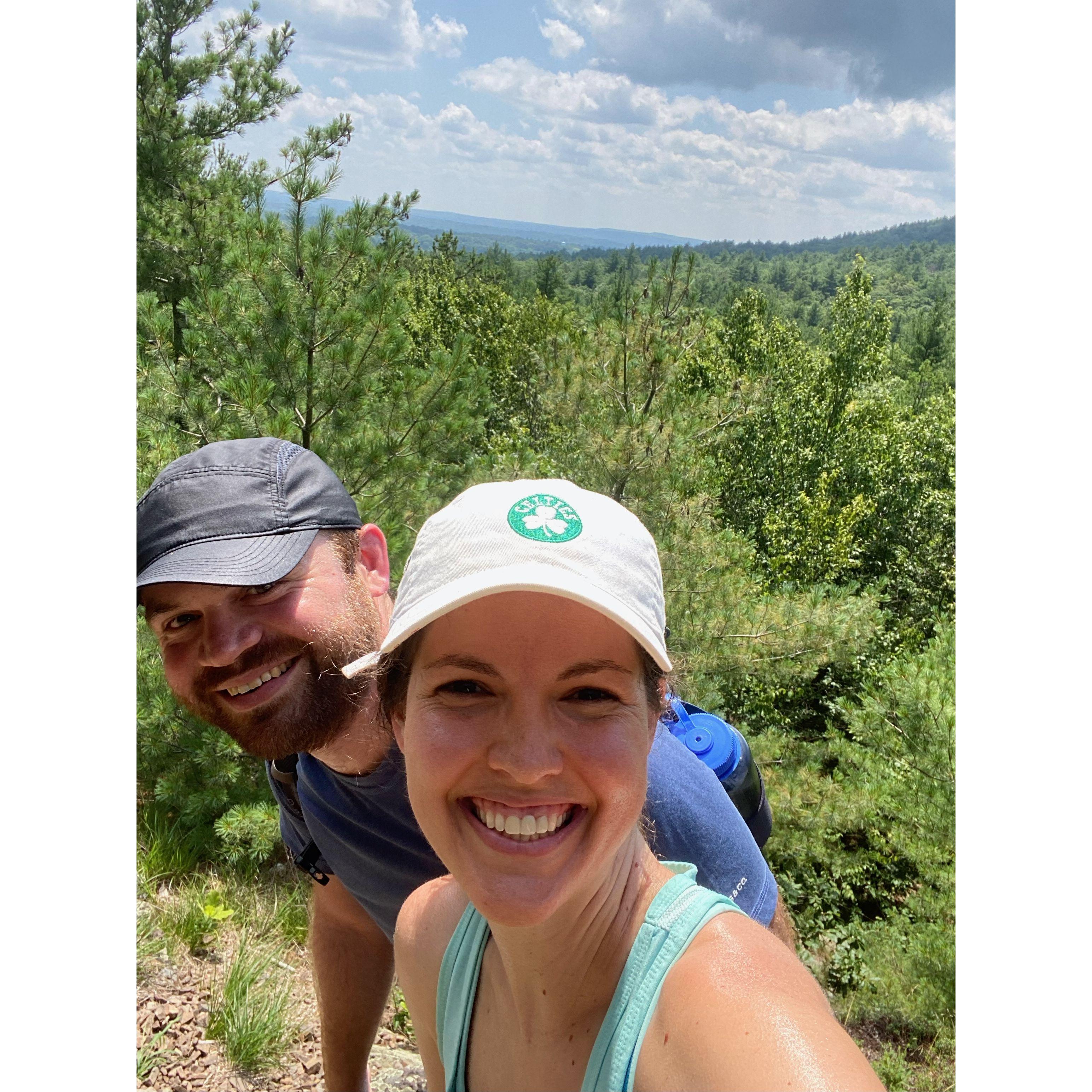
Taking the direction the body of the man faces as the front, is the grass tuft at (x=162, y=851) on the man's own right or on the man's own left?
on the man's own right

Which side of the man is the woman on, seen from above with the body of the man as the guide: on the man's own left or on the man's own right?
on the man's own left

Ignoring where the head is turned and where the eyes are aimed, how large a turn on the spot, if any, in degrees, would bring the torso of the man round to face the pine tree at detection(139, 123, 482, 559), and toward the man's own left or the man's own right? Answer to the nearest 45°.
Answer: approximately 135° to the man's own right

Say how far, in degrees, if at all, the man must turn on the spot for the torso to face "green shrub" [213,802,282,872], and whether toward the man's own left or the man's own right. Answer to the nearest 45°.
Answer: approximately 135° to the man's own right

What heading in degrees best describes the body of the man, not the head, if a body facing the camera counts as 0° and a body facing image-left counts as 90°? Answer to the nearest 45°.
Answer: approximately 45°

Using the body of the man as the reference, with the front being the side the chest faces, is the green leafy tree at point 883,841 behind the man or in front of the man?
behind

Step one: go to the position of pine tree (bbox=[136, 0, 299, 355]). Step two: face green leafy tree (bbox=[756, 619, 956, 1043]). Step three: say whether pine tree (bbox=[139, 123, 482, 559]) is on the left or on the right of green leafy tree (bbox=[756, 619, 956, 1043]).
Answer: right

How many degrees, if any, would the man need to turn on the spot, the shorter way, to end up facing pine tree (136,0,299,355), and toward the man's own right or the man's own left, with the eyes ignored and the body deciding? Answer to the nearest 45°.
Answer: approximately 135° to the man's own right
